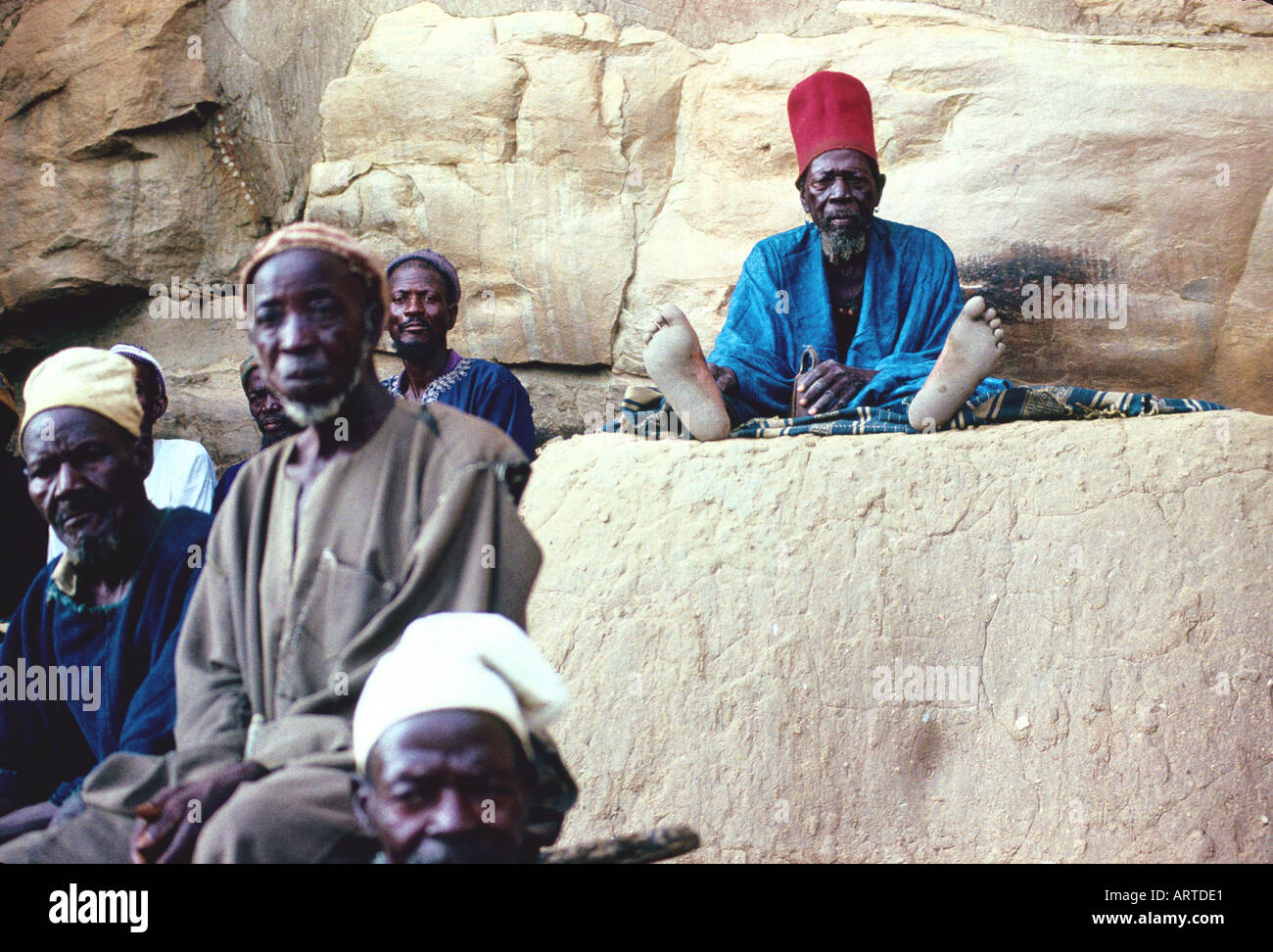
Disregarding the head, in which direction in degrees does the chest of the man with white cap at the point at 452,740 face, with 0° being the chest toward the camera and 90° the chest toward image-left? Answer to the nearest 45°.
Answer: approximately 0°

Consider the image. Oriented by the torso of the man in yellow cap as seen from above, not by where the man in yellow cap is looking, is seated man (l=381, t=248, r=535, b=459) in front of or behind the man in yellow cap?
behind

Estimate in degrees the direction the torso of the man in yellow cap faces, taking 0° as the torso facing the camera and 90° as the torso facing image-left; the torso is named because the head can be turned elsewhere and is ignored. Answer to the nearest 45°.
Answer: approximately 45°

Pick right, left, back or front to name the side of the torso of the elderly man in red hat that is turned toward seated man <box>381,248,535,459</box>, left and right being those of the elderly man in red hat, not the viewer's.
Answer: right

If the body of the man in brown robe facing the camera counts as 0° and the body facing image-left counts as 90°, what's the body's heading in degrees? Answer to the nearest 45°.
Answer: approximately 45°

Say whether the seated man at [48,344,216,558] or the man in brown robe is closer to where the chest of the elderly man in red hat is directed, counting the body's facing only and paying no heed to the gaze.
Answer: the man in brown robe

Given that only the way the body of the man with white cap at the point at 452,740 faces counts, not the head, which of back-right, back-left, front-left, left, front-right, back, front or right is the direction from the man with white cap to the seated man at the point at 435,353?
back

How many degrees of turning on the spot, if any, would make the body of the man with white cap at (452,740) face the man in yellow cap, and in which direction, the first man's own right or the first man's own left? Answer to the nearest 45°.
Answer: approximately 135° to the first man's own right

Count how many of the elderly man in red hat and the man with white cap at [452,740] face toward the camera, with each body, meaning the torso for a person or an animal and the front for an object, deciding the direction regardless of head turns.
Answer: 2

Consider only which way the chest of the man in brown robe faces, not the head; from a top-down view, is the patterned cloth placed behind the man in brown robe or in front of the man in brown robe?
behind
